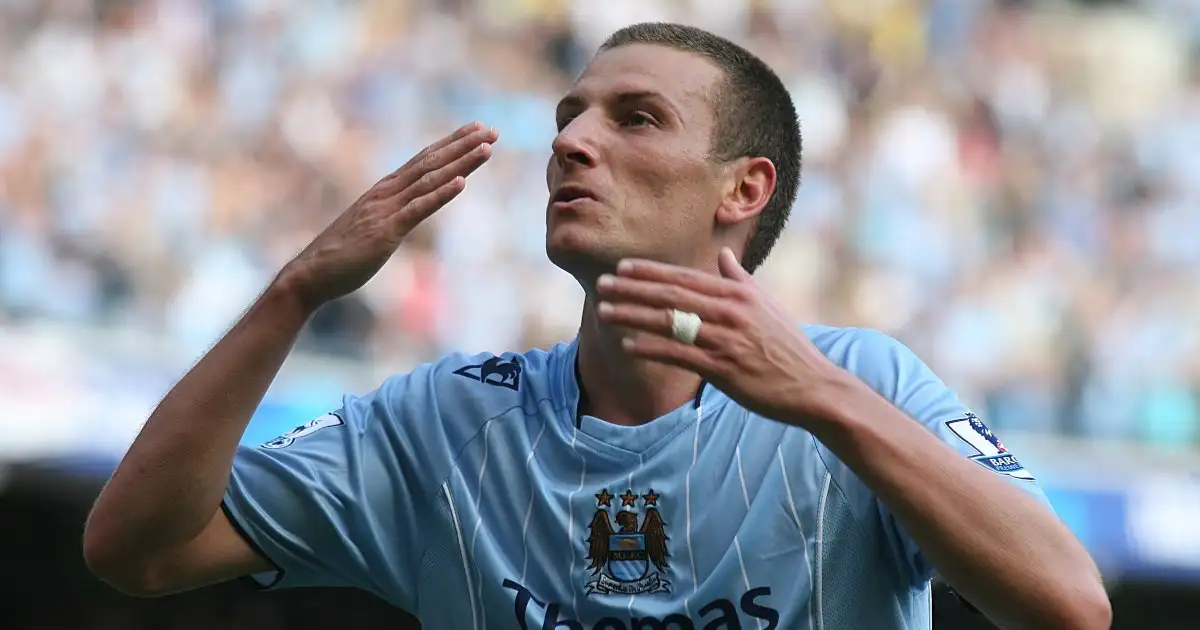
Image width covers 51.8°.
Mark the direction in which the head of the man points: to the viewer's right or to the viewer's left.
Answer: to the viewer's left

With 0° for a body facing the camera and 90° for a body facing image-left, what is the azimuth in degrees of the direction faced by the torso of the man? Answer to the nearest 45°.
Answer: approximately 0°
